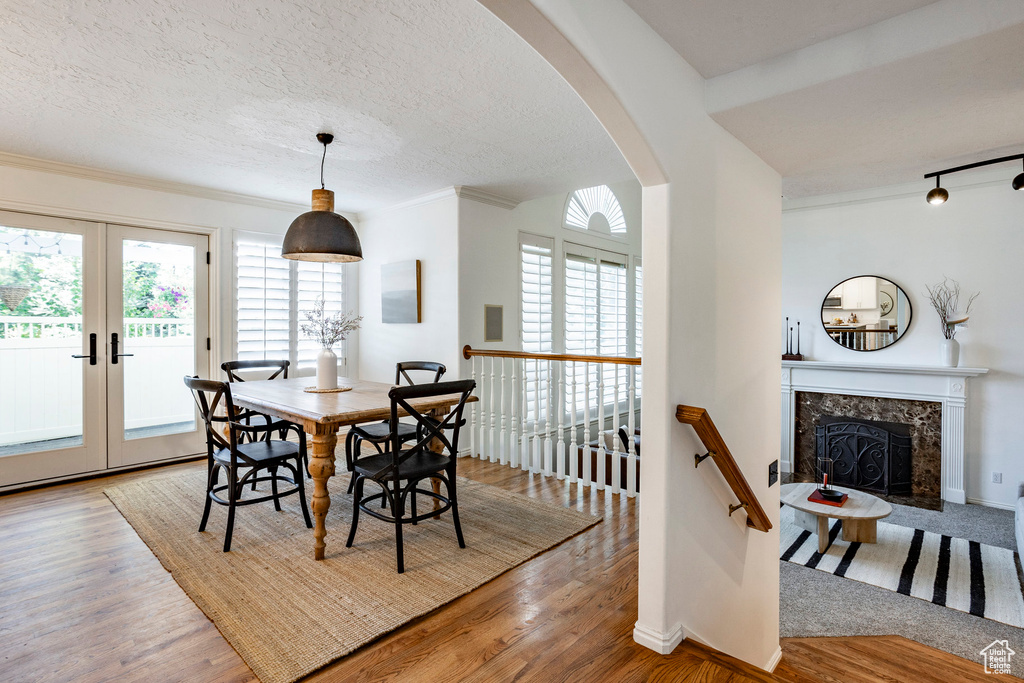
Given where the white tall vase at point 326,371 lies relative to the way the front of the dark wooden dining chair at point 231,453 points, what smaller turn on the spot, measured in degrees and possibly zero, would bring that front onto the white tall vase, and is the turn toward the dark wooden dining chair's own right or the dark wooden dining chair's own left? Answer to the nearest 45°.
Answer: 0° — it already faces it

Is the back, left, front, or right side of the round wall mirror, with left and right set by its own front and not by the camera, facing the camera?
front

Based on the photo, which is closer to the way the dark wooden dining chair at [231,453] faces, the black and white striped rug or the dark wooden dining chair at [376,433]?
the dark wooden dining chair

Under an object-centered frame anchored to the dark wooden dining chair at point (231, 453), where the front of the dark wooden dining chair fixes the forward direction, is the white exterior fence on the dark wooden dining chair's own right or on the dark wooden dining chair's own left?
on the dark wooden dining chair's own left

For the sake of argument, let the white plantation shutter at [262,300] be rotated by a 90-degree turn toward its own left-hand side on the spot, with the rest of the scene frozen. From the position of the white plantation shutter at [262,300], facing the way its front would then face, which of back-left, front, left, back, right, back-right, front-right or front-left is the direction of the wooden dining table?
back-right

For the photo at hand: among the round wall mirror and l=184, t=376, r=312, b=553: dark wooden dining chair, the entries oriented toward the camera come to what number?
1

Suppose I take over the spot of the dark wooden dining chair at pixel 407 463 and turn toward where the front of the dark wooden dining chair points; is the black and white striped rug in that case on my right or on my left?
on my right

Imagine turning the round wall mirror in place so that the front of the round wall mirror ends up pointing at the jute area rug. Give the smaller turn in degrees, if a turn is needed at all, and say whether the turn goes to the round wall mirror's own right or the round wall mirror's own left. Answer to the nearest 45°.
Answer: approximately 45° to the round wall mirror's own right

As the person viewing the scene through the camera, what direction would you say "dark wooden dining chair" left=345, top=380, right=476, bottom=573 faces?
facing away from the viewer and to the left of the viewer

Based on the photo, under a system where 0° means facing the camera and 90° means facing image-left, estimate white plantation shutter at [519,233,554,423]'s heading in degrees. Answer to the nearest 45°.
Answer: approximately 315°

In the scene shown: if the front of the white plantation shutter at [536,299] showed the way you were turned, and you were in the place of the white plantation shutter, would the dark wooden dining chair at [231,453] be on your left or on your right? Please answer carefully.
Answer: on your right

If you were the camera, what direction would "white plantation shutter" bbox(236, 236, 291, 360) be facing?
facing the viewer and to the right of the viewer

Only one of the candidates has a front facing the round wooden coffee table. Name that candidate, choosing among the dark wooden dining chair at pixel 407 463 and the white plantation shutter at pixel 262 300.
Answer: the white plantation shutter

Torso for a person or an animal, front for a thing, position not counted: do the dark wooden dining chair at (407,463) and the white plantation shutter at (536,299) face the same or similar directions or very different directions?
very different directions

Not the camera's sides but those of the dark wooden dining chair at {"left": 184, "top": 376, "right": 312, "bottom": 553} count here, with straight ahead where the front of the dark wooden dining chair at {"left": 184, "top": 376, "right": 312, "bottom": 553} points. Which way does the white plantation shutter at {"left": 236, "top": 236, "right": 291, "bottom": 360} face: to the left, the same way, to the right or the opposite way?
to the right

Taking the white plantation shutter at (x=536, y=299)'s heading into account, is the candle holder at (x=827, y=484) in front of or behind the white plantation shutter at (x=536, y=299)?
in front

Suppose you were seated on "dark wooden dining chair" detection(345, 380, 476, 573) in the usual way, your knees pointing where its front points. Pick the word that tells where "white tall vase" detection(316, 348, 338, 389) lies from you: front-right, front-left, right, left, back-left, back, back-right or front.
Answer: front

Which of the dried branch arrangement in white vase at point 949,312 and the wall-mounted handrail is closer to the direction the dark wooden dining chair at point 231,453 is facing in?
the dried branch arrangement in white vase

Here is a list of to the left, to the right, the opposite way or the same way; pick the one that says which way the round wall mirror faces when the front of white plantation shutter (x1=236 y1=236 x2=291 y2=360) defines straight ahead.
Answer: to the right

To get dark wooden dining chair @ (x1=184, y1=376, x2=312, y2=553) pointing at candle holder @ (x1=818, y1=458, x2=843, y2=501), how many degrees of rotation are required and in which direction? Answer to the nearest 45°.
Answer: approximately 45° to its right
